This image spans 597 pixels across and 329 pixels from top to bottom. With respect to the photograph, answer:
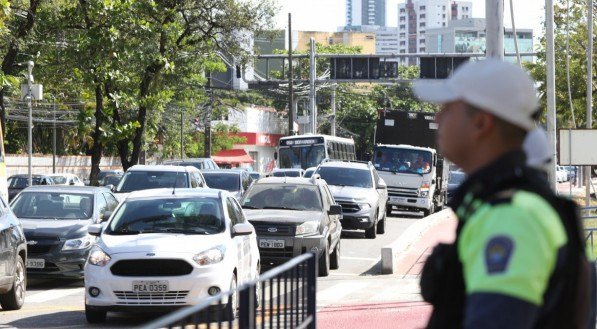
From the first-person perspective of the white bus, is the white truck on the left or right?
on its left

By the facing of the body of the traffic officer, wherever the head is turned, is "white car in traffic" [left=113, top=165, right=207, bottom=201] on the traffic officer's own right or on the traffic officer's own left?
on the traffic officer's own right

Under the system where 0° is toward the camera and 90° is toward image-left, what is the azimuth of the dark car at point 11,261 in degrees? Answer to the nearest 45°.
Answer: approximately 45°

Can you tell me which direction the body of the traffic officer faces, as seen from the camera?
to the viewer's left

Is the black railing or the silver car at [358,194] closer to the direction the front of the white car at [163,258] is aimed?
the black railing

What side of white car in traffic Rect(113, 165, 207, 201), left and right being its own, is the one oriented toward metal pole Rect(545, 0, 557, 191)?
left

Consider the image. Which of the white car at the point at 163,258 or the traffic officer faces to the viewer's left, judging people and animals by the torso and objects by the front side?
the traffic officer

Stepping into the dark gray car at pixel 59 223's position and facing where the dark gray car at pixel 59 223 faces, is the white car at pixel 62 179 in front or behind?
behind

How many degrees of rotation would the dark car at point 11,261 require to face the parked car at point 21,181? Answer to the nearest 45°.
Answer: approximately 135° to its right

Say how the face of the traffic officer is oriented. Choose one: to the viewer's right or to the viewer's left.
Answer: to the viewer's left

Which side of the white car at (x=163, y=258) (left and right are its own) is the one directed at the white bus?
back

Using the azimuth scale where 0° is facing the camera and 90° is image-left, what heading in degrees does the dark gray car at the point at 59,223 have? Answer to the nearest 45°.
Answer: approximately 45°
